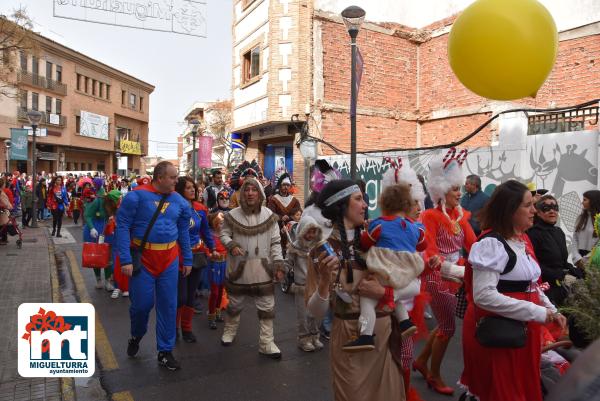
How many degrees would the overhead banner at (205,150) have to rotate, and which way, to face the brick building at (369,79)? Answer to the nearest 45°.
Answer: approximately 45° to its left

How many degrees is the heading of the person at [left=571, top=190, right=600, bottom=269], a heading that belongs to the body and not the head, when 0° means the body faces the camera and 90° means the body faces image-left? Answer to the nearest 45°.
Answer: approximately 90°

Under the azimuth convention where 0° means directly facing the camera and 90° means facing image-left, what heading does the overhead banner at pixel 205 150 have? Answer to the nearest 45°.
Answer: approximately 0°

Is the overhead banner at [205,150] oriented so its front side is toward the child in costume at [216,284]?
yes

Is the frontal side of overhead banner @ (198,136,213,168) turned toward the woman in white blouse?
yes

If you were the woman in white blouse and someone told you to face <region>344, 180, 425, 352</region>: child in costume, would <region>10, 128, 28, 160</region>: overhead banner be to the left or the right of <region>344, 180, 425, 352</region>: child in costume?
right
